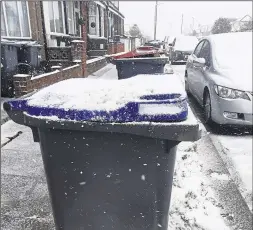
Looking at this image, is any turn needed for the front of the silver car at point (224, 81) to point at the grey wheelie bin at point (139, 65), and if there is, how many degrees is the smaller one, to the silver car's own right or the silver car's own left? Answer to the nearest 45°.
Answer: approximately 135° to the silver car's own right

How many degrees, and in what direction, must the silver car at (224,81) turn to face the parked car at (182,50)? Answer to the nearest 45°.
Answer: approximately 135° to its left

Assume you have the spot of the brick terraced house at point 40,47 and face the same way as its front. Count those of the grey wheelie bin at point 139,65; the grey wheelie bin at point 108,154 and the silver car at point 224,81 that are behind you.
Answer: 0

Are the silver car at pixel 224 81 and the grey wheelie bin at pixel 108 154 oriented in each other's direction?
no

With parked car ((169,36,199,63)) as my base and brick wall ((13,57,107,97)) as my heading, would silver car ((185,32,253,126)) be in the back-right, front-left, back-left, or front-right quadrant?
front-left

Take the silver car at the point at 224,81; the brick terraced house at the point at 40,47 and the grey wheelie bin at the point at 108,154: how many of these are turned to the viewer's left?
0

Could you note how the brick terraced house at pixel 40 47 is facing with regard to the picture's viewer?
facing the viewer and to the right of the viewer

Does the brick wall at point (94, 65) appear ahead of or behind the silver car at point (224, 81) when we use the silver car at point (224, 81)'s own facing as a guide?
behind

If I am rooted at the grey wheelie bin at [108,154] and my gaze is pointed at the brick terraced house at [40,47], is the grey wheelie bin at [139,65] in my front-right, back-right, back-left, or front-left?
front-right

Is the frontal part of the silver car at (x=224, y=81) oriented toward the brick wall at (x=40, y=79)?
no
